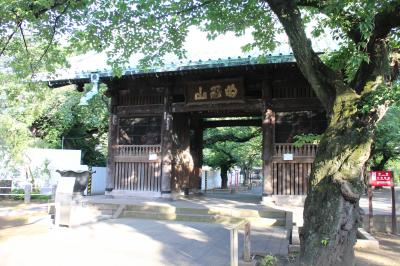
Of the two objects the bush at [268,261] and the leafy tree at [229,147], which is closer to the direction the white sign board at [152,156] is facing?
the bush

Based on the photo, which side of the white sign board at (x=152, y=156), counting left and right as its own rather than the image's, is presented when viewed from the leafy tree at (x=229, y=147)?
back

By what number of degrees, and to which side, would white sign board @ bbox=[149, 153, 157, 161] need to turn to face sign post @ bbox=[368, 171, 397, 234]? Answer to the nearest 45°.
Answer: approximately 45° to its left

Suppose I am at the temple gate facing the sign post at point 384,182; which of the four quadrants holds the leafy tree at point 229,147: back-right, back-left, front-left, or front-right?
back-left

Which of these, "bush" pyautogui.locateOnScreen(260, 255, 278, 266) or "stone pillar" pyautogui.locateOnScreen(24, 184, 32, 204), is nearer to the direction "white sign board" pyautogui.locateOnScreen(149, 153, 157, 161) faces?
the bush

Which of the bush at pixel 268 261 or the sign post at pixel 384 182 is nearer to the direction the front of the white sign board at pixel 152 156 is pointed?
the bush

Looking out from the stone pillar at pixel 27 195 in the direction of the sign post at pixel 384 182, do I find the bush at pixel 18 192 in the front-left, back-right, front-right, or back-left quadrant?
back-left

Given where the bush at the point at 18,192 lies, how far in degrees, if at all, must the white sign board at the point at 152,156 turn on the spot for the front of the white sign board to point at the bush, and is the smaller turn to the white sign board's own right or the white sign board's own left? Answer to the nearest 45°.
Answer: approximately 135° to the white sign board's own right

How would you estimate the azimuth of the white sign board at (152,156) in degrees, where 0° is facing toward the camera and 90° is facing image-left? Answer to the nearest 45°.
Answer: approximately 0°
